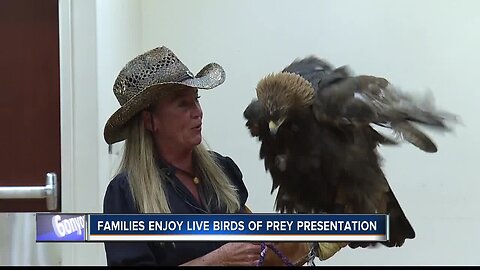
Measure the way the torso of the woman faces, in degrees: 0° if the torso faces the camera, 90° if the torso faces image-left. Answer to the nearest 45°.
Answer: approximately 315°

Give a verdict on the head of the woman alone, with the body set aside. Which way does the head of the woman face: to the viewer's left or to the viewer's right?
to the viewer's right
